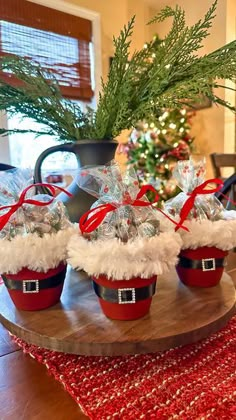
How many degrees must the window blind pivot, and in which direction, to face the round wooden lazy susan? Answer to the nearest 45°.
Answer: approximately 45° to its right

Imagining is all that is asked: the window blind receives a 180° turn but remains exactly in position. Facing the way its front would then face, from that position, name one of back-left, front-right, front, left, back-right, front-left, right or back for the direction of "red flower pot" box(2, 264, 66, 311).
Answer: back-left

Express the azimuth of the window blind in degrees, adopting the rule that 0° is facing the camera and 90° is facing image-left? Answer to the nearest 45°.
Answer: approximately 315°

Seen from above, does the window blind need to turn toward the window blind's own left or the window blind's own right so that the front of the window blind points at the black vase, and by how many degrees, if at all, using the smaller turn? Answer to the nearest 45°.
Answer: approximately 45° to the window blind's own right

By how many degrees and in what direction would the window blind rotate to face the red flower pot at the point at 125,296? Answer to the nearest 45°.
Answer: approximately 45° to its right

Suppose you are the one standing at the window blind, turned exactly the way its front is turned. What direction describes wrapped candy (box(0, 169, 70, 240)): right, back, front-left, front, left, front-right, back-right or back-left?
front-right

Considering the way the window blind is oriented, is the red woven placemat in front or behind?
in front
